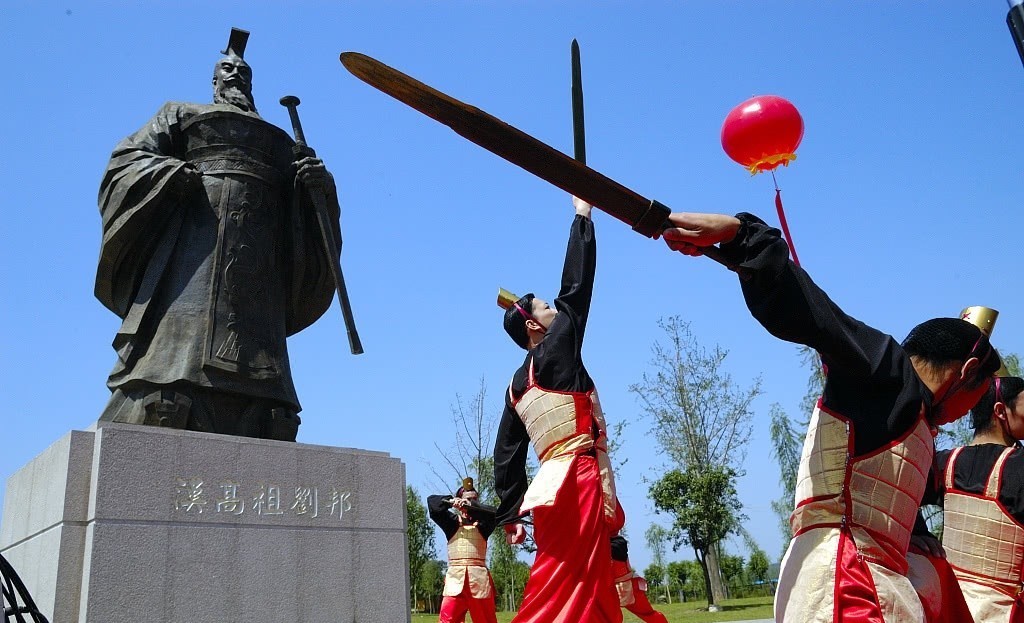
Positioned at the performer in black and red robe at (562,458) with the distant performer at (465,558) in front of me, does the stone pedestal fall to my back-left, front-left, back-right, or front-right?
front-left

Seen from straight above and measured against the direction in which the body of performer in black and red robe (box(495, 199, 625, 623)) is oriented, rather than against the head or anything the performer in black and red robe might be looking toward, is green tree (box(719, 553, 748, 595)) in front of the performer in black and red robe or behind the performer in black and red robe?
in front

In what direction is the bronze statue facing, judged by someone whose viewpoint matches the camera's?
facing the viewer and to the right of the viewer

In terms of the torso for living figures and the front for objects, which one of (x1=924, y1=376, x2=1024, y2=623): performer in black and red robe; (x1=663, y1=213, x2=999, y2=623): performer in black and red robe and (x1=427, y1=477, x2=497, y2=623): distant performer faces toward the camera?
the distant performer

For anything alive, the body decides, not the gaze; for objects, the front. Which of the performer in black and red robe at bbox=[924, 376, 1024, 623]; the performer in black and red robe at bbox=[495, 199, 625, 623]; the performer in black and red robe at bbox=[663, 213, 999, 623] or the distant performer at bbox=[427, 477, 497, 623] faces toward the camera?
the distant performer

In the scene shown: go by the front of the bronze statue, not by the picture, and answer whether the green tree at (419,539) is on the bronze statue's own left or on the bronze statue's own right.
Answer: on the bronze statue's own left

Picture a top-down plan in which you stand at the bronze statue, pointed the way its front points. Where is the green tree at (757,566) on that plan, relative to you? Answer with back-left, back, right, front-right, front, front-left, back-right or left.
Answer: left
